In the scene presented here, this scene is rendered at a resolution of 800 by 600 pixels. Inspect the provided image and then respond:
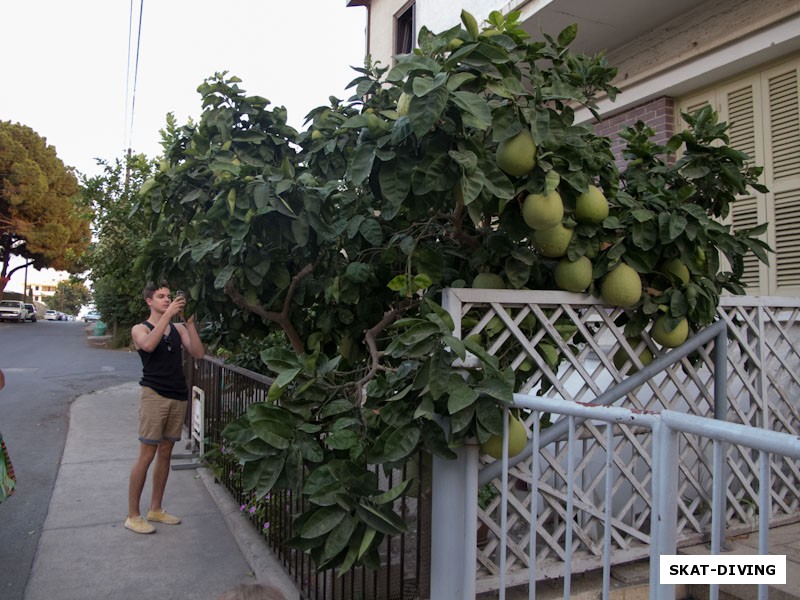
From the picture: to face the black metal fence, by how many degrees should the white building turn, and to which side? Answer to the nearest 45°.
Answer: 0° — it already faces it

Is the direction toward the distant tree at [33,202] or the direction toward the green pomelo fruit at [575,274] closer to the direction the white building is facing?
the green pomelo fruit

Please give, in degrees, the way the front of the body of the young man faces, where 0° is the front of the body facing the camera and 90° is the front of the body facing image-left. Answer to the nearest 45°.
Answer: approximately 315°

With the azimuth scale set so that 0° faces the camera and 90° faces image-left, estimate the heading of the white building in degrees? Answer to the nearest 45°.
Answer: approximately 45°

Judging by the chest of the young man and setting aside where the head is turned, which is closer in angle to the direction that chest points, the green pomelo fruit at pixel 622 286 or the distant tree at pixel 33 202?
the green pomelo fruit

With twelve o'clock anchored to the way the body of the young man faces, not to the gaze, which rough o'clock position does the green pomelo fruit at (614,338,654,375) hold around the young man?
The green pomelo fruit is roughly at 12 o'clock from the young man.

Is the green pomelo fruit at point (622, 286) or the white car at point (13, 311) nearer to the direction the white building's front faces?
the green pomelo fruit
